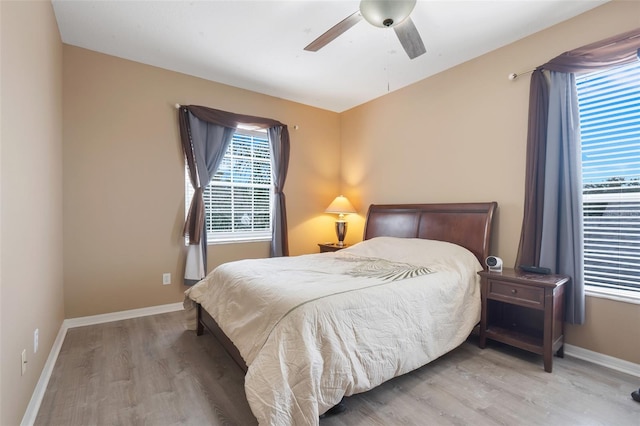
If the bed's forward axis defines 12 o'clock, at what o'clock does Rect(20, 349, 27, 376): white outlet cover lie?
The white outlet cover is roughly at 1 o'clock from the bed.

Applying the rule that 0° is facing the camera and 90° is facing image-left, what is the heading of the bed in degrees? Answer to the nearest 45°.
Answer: approximately 45°

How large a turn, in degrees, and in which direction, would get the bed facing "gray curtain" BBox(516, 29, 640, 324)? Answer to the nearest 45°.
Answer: approximately 135° to its left

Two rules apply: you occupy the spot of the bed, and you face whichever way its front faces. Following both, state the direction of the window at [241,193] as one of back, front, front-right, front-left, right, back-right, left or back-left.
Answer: right

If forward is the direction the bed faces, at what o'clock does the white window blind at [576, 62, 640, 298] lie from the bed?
The white window blind is roughly at 7 o'clock from the bed.

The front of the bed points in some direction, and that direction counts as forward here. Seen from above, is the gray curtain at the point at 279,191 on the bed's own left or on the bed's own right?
on the bed's own right

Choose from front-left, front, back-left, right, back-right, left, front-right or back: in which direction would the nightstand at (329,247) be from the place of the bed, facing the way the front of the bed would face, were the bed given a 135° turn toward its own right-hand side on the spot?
front

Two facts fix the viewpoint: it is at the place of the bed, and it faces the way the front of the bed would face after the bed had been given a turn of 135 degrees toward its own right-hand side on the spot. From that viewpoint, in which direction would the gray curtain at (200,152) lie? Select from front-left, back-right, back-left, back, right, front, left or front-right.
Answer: front-left
